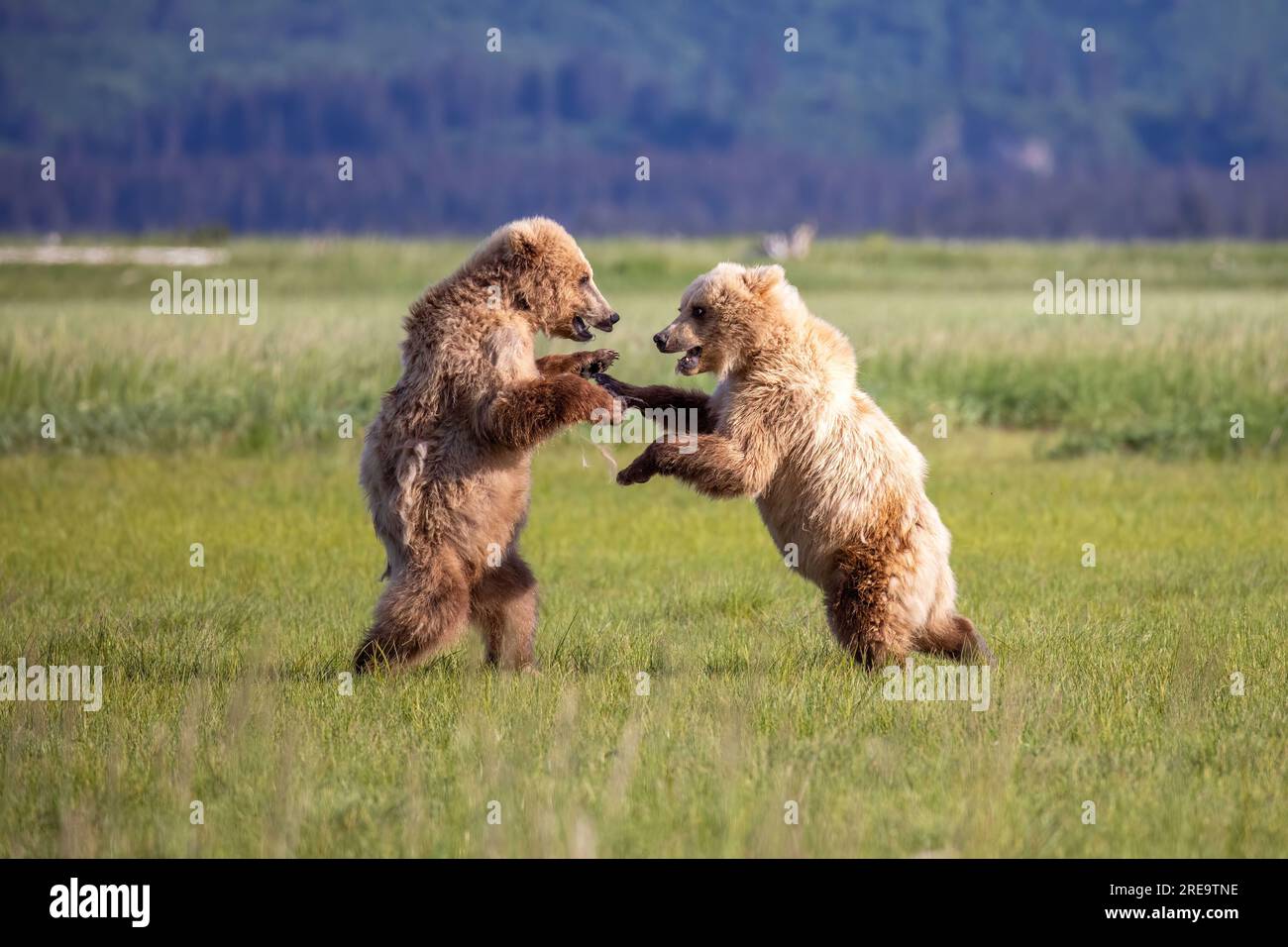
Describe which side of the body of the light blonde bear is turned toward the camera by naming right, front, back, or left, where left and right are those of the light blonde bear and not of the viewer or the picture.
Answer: left
